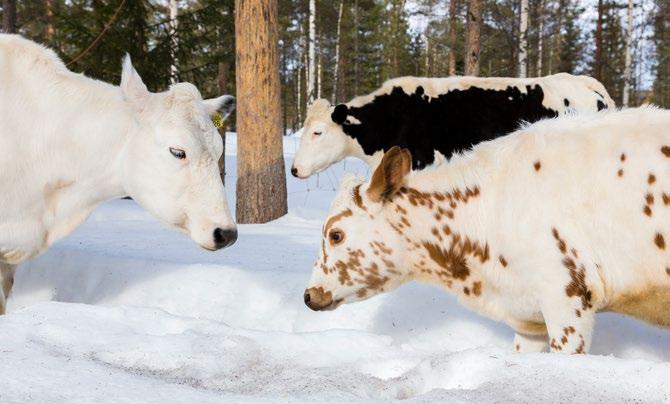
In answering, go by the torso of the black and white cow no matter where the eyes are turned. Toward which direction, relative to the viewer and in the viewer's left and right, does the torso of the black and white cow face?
facing to the left of the viewer

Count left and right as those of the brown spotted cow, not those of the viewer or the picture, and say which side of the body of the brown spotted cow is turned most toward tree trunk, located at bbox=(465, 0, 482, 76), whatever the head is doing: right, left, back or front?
right

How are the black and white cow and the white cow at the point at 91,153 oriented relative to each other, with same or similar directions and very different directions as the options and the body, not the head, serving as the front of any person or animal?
very different directions

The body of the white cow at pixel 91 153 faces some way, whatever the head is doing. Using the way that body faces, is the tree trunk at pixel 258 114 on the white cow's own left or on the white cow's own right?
on the white cow's own left

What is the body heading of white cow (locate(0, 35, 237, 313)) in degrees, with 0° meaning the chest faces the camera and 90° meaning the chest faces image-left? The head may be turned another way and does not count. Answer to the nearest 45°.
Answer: approximately 270°

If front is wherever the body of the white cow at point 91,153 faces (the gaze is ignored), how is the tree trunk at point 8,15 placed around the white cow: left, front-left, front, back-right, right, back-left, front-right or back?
left

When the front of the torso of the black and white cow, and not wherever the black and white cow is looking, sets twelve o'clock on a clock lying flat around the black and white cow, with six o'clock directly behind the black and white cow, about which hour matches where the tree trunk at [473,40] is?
The tree trunk is roughly at 3 o'clock from the black and white cow.

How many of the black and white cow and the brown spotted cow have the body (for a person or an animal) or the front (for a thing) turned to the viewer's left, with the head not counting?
2

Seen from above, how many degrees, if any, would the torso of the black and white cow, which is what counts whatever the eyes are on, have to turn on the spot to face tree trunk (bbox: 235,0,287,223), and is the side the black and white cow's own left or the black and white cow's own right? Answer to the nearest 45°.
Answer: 0° — it already faces it

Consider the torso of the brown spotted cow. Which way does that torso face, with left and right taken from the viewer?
facing to the left of the viewer

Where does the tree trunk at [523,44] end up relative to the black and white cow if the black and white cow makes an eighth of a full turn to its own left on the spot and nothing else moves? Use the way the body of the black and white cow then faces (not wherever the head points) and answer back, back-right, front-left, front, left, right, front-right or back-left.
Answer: back-right

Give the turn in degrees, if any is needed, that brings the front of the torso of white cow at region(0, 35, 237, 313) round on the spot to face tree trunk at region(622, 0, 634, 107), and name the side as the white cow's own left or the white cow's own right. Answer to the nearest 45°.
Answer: approximately 45° to the white cow's own left

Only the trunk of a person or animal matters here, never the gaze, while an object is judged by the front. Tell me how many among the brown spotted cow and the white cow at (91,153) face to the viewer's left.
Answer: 1

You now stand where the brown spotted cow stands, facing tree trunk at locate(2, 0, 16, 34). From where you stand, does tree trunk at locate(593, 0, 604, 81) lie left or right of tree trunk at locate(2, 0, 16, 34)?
right

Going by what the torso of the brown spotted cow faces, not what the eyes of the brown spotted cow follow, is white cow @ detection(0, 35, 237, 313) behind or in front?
in front
